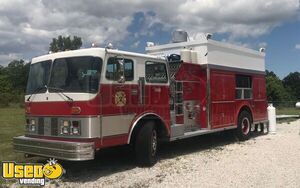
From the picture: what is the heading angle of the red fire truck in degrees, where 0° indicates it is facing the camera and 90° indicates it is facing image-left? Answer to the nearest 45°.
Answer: approximately 45°
